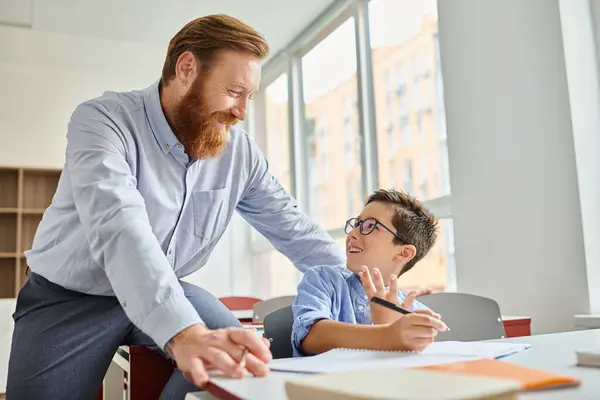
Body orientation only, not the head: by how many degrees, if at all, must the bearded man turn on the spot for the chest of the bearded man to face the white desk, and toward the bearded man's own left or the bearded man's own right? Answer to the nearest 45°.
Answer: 0° — they already face it

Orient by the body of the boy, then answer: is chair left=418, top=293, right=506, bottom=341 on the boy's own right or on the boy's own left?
on the boy's own left

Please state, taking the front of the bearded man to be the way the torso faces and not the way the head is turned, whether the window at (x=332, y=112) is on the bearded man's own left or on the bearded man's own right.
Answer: on the bearded man's own left

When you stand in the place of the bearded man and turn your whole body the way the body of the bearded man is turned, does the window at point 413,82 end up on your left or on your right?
on your left

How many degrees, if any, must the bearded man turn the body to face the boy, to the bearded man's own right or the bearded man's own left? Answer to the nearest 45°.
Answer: approximately 45° to the bearded man's own left

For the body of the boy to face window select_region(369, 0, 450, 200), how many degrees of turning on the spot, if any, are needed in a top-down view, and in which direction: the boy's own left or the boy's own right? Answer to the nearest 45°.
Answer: approximately 135° to the boy's own left

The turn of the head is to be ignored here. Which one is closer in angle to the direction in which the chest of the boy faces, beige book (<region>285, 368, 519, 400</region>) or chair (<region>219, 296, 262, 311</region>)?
the beige book

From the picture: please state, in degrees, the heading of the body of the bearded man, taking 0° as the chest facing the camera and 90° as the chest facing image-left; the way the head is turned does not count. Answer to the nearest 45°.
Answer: approximately 315°
